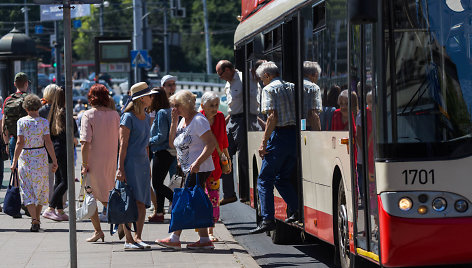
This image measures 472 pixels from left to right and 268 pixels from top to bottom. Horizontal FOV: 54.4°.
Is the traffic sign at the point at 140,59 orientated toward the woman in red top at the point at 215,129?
yes

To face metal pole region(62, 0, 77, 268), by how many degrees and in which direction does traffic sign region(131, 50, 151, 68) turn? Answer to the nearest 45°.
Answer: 0° — it already faces it

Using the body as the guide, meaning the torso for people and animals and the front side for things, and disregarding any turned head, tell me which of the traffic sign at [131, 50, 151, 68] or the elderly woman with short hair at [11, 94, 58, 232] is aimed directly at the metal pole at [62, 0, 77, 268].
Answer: the traffic sign

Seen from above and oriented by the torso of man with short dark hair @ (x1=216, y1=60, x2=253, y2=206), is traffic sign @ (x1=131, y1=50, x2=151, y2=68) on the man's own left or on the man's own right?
on the man's own right
